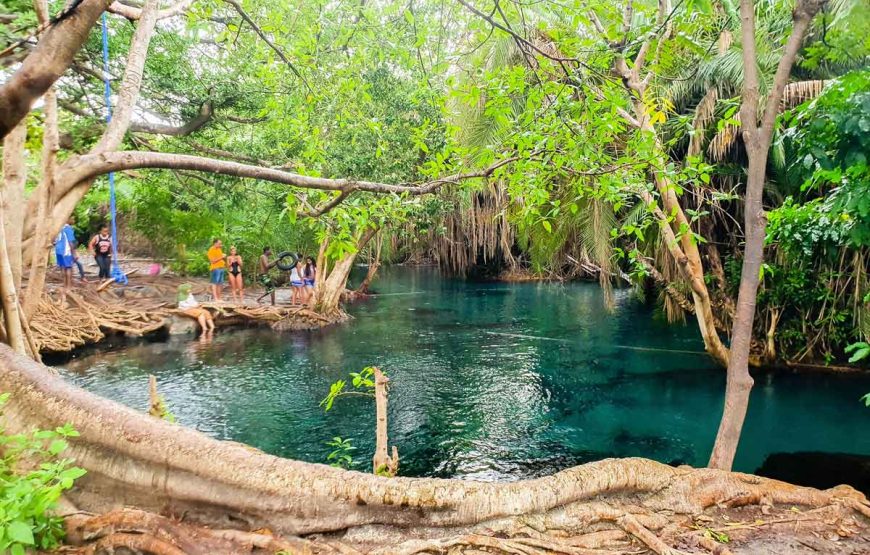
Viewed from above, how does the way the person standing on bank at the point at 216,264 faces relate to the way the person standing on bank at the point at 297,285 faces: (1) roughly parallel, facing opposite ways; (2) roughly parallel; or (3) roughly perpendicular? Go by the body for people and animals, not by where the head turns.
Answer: roughly parallel

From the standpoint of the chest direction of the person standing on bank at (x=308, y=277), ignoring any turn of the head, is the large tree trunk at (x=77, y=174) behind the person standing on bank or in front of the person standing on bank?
in front

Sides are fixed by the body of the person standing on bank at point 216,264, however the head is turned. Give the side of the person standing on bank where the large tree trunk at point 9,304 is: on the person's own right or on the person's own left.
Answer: on the person's own right

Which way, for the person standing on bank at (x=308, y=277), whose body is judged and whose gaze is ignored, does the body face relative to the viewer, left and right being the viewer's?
facing the viewer and to the left of the viewer

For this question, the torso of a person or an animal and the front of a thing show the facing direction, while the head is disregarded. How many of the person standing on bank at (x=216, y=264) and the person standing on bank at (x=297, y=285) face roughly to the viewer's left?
0

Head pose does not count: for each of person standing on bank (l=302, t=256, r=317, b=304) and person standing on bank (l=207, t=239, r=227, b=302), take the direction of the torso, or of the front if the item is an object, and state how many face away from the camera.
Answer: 0

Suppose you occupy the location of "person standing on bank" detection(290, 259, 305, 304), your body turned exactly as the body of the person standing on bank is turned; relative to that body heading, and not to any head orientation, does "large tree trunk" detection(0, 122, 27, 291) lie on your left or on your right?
on your right

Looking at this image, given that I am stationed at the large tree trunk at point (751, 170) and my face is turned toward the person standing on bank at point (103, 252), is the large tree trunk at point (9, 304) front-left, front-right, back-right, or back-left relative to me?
front-left

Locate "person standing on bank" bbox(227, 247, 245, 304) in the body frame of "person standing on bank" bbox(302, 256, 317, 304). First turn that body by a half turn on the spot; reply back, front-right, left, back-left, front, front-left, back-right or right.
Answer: back-left

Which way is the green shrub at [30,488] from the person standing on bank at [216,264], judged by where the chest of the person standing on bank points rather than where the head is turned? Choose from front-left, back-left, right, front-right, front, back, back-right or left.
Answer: front-right

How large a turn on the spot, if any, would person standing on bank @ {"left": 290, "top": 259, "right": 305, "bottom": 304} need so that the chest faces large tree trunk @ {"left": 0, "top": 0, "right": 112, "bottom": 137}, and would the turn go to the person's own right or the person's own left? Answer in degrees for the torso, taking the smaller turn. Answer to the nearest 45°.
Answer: approximately 45° to the person's own right
